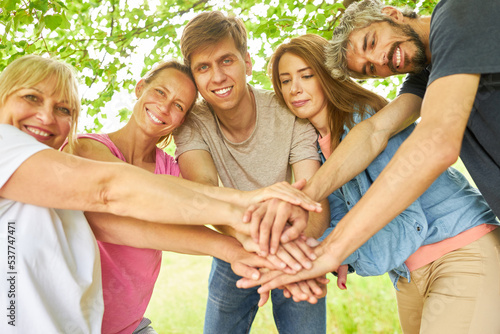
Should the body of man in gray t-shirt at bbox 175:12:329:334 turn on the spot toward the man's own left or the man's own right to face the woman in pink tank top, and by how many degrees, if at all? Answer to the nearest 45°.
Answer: approximately 45° to the man's own right

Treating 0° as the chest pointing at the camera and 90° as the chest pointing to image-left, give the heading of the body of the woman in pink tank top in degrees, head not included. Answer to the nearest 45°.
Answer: approximately 315°

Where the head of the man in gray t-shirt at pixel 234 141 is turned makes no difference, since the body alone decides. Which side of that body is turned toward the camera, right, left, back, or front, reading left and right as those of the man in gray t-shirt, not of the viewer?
front

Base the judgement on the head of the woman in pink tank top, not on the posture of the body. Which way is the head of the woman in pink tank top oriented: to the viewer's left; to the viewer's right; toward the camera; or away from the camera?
toward the camera

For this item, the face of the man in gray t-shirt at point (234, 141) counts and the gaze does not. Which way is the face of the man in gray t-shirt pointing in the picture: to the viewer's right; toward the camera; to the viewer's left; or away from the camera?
toward the camera

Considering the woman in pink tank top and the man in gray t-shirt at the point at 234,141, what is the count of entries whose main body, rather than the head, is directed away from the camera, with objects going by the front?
0
